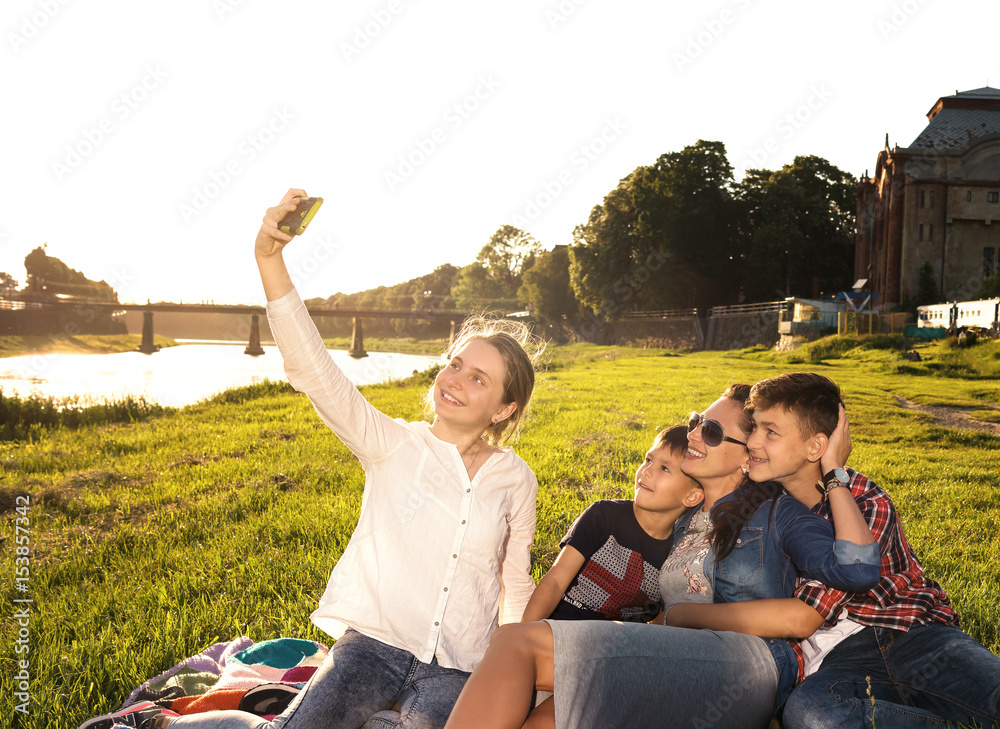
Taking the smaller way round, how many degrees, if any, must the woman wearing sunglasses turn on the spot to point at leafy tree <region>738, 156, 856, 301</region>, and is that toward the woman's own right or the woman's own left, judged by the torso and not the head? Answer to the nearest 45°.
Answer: approximately 135° to the woman's own right

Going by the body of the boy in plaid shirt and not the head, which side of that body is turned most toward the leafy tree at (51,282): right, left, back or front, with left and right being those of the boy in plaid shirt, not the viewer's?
right

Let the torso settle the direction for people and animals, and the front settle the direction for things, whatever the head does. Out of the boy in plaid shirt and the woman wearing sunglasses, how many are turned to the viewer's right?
0

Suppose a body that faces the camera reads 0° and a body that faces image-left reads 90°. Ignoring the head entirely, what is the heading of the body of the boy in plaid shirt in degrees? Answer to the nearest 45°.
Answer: approximately 45°

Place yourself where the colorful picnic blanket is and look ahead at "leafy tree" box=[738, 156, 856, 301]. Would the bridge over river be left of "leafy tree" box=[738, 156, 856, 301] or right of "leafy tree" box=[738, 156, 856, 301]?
left

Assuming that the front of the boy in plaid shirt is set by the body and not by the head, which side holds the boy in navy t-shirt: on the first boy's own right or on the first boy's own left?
on the first boy's own right
